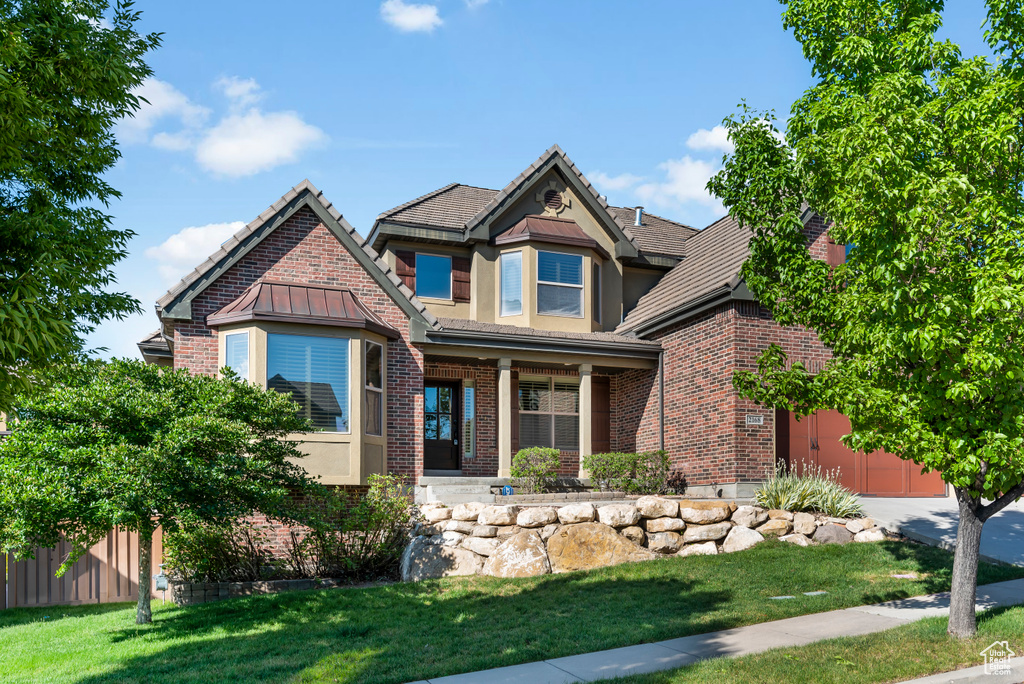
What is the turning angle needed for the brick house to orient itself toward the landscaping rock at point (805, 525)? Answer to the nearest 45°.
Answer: approximately 45° to its left

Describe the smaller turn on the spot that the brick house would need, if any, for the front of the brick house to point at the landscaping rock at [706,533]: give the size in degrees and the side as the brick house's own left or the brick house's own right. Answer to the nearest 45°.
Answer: approximately 45° to the brick house's own left

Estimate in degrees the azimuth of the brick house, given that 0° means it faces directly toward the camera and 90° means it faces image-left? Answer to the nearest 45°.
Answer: approximately 0°
